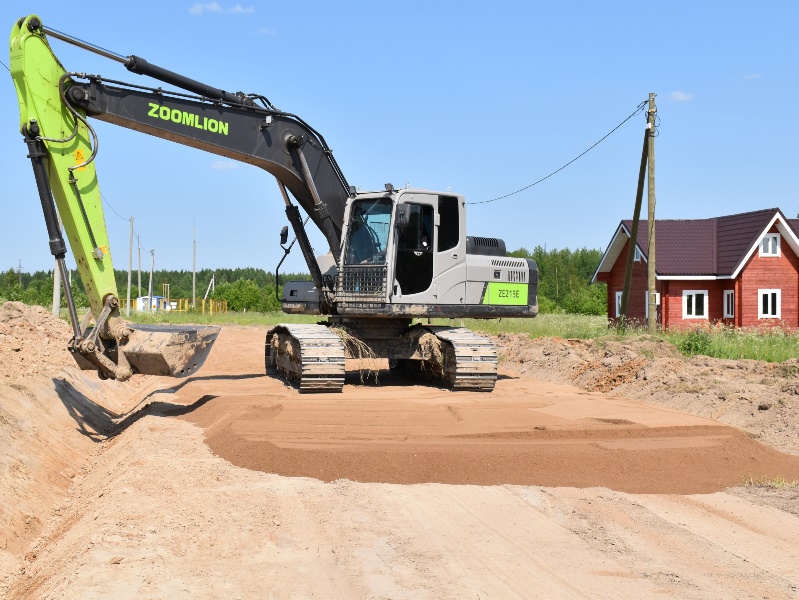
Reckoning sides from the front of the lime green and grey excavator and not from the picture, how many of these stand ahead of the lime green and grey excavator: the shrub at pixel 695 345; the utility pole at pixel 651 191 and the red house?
0

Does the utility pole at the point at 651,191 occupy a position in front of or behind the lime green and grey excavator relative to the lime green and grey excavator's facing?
behind

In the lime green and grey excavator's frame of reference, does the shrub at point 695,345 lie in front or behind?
behind

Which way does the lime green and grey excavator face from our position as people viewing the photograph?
facing the viewer and to the left of the viewer

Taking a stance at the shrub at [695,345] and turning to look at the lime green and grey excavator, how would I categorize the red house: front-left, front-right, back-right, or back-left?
back-right

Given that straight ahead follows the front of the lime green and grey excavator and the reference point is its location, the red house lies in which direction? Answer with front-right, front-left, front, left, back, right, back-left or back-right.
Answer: back
